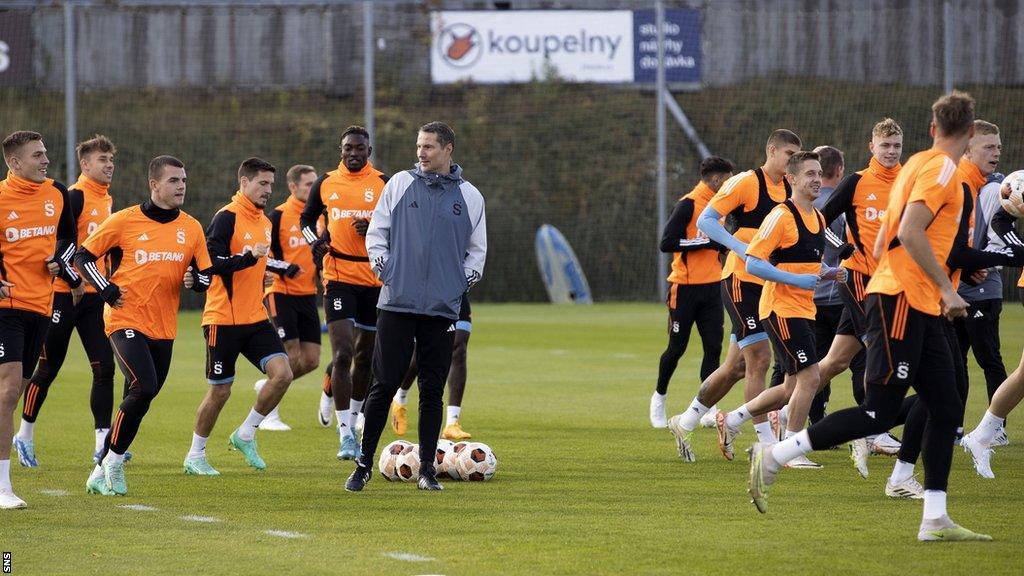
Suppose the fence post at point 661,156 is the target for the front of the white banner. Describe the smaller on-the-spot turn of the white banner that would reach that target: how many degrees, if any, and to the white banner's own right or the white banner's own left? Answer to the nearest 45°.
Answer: approximately 45° to the white banner's own left

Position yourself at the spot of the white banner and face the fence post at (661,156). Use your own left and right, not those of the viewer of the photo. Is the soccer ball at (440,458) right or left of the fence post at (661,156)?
right

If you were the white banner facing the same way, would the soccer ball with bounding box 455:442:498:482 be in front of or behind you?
in front

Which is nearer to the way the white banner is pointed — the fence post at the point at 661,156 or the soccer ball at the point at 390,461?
the soccer ball

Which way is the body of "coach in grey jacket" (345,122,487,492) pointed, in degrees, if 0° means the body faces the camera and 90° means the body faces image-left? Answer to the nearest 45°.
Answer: approximately 0°

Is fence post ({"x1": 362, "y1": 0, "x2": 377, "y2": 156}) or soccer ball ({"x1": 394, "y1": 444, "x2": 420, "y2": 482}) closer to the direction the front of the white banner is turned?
the soccer ball

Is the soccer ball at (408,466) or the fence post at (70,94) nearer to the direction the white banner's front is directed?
the soccer ball

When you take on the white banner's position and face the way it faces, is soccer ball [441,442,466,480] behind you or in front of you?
in front

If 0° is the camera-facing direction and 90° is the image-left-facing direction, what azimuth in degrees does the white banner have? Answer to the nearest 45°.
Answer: approximately 0°

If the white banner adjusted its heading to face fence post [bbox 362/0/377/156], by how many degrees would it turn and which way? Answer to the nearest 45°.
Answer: approximately 45° to its right

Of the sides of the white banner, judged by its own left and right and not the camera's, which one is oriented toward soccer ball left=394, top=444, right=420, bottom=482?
front

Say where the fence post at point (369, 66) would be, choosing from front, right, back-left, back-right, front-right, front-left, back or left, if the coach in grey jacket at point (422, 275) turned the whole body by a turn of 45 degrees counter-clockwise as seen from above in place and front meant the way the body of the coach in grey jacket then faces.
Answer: back-left

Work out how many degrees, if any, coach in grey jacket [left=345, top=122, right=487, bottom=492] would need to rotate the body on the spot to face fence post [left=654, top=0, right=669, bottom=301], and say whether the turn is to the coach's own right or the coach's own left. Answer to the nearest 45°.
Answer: approximately 180°

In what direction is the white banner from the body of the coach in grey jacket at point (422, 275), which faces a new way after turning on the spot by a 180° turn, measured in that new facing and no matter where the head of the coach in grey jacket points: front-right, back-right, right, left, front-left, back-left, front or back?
front
